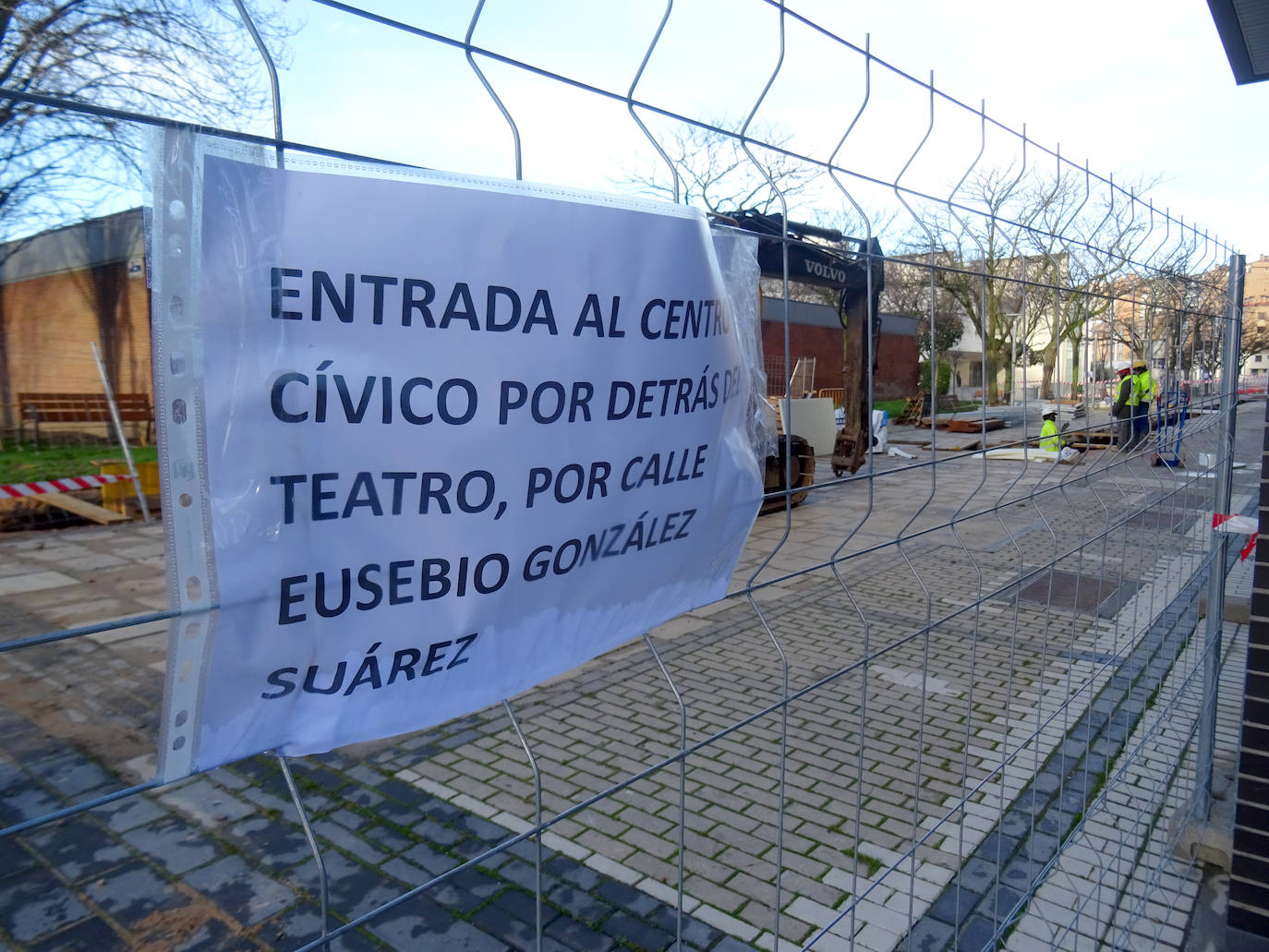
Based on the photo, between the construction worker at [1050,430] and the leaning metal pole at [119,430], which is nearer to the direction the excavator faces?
the construction worker

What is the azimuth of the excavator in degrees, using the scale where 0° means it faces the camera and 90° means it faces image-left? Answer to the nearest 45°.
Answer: approximately 270°

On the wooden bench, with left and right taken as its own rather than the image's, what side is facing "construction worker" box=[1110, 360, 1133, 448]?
left

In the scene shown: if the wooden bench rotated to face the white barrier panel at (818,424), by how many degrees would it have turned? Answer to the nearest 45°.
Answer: approximately 135° to its left

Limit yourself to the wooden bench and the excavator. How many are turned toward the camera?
1

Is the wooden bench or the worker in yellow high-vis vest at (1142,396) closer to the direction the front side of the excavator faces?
the worker in yellow high-vis vest
